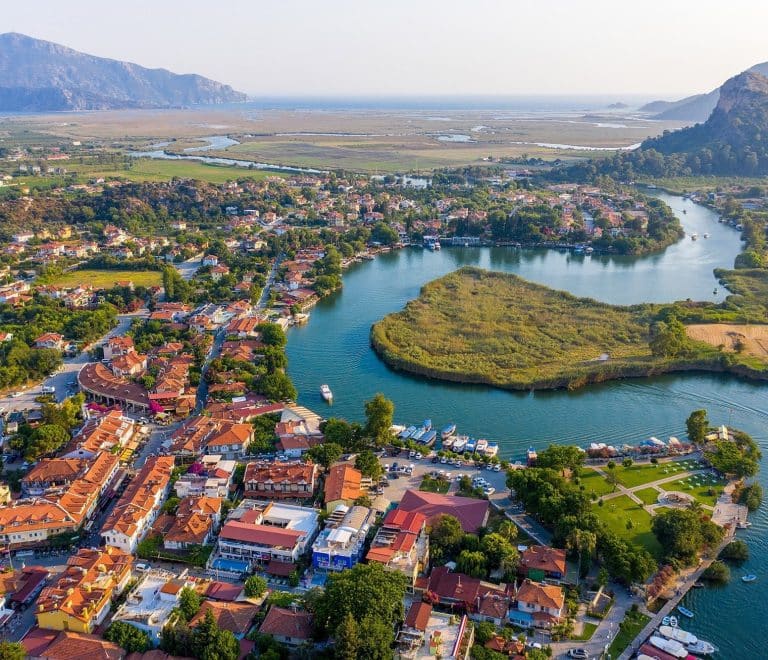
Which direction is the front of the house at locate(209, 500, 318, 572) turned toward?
toward the camera

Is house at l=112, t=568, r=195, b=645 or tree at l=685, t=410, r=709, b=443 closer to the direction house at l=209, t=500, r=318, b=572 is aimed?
the house

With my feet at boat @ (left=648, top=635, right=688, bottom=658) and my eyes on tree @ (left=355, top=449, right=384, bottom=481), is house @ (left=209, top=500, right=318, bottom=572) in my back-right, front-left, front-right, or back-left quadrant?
front-left

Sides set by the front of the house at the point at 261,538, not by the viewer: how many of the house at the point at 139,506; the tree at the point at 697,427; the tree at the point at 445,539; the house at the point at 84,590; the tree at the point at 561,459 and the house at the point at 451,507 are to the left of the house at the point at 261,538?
4

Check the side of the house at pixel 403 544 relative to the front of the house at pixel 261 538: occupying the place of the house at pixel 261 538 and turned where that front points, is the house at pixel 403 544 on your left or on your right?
on your left

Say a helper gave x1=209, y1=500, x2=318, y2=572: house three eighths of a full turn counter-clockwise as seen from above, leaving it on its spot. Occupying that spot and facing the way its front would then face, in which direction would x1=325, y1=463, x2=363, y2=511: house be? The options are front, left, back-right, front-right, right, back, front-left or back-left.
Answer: front

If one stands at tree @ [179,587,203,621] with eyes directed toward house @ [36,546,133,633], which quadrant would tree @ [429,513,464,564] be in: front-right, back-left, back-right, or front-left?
back-right

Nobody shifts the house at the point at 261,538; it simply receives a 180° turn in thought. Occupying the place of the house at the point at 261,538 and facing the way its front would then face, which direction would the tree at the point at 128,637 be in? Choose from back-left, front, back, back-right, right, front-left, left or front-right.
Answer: back-left

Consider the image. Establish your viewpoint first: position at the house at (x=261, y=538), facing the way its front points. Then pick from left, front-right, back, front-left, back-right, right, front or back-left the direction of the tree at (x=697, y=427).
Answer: left

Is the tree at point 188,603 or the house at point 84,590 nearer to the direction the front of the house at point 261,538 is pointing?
the tree

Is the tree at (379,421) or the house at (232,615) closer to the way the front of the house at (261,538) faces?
the house

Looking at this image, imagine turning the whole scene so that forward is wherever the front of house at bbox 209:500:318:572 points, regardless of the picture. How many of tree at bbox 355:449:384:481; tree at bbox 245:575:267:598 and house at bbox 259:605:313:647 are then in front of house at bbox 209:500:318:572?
2

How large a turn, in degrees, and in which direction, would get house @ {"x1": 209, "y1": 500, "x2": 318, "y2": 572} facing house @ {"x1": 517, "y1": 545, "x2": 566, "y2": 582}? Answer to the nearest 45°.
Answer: approximately 90° to its left

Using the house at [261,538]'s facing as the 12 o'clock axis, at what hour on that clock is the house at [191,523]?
the house at [191,523] is roughly at 4 o'clock from the house at [261,538].

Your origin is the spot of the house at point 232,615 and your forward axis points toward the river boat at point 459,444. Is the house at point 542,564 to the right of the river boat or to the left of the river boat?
right

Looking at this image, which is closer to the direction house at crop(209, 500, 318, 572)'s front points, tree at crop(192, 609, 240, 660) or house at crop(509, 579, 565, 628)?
the tree

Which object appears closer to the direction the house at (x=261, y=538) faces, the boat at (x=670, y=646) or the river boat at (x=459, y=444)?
the boat

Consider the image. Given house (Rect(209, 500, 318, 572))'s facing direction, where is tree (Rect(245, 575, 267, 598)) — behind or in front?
in front

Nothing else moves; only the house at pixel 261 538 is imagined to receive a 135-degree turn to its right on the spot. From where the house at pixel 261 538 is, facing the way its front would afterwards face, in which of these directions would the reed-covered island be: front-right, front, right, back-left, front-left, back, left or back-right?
right

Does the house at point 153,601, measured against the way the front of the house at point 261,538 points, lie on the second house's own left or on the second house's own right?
on the second house's own right

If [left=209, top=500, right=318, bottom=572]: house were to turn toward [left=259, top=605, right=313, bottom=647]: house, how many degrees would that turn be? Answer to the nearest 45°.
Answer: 0° — it already faces it
